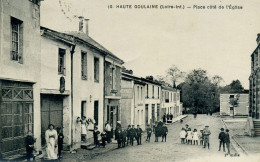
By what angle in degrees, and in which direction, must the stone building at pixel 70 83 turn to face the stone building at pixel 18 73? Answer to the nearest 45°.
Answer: approximately 45° to its right

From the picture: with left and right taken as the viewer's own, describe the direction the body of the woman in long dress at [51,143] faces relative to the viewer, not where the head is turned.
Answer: facing the viewer

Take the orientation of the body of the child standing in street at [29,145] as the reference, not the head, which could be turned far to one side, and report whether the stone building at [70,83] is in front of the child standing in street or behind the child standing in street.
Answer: behind

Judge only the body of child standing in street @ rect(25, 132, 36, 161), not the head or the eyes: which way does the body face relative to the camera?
toward the camera

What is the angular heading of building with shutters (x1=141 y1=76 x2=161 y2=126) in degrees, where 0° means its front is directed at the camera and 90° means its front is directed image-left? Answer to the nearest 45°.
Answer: approximately 315°

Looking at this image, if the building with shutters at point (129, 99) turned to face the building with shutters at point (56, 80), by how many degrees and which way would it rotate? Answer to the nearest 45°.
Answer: approximately 45° to its right

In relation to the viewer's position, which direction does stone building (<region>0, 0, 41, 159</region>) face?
facing the viewer and to the right of the viewer

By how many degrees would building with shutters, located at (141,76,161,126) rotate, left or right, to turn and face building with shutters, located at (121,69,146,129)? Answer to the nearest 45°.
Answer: approximately 45° to its right

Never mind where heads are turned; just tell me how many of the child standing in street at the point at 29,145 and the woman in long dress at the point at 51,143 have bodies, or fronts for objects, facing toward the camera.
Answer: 2

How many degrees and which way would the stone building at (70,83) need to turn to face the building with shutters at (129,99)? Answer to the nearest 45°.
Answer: approximately 135° to its left

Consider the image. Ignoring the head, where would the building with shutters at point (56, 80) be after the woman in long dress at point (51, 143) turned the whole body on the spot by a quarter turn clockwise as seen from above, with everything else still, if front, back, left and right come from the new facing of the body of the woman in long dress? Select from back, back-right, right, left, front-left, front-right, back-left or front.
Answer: right
